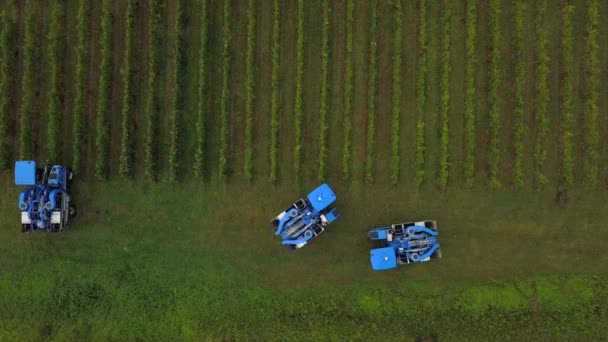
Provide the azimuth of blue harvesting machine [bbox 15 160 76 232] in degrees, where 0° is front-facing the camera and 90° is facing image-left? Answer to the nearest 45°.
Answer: approximately 180°

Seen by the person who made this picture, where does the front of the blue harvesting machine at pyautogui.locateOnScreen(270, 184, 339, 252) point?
facing away from the viewer and to the right of the viewer

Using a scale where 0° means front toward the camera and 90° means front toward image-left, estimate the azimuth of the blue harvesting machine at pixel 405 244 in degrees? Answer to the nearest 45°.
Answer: approximately 90°

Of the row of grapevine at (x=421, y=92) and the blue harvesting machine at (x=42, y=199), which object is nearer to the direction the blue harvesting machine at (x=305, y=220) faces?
the row of grapevine

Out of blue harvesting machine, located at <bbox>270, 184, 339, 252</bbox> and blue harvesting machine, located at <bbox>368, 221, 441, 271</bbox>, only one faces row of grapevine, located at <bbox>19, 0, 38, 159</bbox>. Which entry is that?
blue harvesting machine, located at <bbox>368, 221, 441, 271</bbox>

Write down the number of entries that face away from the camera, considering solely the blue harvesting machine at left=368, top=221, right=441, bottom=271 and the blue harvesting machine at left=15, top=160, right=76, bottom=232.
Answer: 1

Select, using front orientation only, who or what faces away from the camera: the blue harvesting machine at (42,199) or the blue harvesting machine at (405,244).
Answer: the blue harvesting machine at (42,199)

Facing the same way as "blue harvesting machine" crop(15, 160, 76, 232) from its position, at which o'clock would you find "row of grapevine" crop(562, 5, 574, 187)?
The row of grapevine is roughly at 4 o'clock from the blue harvesting machine.

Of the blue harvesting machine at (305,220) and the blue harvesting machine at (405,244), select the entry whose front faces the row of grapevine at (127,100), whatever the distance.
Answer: the blue harvesting machine at (405,244)

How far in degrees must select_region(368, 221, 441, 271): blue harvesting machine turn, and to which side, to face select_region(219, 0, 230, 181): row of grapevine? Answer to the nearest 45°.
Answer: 0° — it already faces it

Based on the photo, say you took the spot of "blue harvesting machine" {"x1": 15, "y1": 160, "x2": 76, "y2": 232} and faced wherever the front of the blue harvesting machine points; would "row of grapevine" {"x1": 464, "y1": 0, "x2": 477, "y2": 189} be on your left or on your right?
on your right
